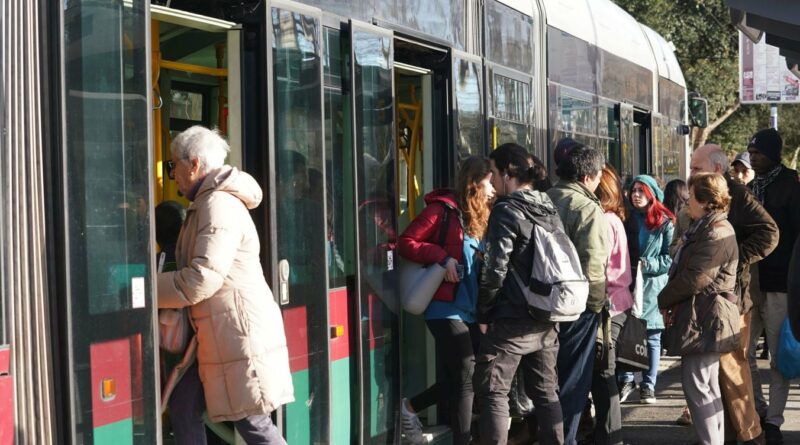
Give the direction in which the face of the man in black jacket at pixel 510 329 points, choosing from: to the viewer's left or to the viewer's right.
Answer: to the viewer's left

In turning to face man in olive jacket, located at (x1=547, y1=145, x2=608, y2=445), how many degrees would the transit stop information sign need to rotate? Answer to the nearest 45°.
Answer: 0° — it already faces them

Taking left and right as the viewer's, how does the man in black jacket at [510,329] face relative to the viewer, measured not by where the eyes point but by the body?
facing away from the viewer and to the left of the viewer

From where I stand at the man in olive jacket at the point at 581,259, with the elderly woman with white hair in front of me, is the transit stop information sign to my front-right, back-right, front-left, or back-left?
back-right

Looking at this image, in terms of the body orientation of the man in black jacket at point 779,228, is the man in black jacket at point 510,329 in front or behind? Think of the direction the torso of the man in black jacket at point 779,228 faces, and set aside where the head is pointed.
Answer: in front

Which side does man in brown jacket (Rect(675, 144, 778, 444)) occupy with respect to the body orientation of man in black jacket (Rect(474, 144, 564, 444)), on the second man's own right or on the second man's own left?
on the second man's own right

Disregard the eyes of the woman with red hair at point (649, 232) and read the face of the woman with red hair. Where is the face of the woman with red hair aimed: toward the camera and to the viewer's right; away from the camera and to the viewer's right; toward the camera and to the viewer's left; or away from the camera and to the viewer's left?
toward the camera and to the viewer's left

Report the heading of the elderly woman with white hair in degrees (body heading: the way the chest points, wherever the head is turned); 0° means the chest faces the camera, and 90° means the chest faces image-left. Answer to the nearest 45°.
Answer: approximately 90°

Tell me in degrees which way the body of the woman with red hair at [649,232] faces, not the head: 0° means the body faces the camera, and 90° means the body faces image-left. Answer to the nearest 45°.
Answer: approximately 45°

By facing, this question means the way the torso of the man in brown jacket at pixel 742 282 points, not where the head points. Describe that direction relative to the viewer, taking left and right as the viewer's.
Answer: facing to the left of the viewer

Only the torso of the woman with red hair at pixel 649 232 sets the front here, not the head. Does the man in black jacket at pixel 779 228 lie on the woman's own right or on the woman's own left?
on the woman's own left

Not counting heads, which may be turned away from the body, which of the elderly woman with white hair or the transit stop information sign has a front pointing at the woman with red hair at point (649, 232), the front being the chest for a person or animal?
the transit stop information sign

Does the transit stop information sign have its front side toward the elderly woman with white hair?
yes

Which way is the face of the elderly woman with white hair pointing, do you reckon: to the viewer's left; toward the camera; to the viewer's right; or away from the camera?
to the viewer's left
